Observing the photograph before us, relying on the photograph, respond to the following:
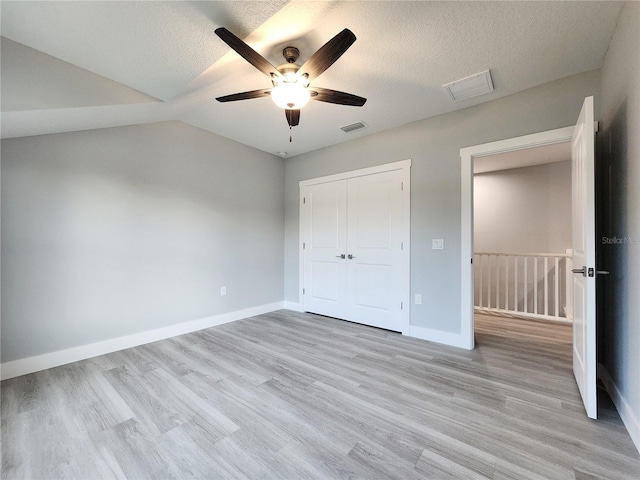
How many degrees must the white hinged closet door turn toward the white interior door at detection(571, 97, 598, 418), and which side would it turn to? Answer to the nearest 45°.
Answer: approximately 90° to its left

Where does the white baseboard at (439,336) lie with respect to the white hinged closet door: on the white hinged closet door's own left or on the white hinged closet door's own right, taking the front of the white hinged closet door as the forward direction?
on the white hinged closet door's own left

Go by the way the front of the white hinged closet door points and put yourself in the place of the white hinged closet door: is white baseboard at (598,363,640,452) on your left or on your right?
on your left

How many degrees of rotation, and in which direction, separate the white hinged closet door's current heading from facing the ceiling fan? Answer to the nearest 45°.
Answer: approximately 45° to its left

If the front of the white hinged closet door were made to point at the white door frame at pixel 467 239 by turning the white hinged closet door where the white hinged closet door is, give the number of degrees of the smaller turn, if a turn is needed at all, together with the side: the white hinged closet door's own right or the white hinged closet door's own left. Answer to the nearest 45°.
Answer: approximately 90° to the white hinged closet door's own left

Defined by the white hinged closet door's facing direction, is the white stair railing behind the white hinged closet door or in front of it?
behind

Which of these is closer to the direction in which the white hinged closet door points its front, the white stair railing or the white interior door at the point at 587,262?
the white interior door

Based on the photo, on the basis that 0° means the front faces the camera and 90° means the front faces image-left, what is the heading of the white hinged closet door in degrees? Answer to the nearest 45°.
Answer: approximately 45°
